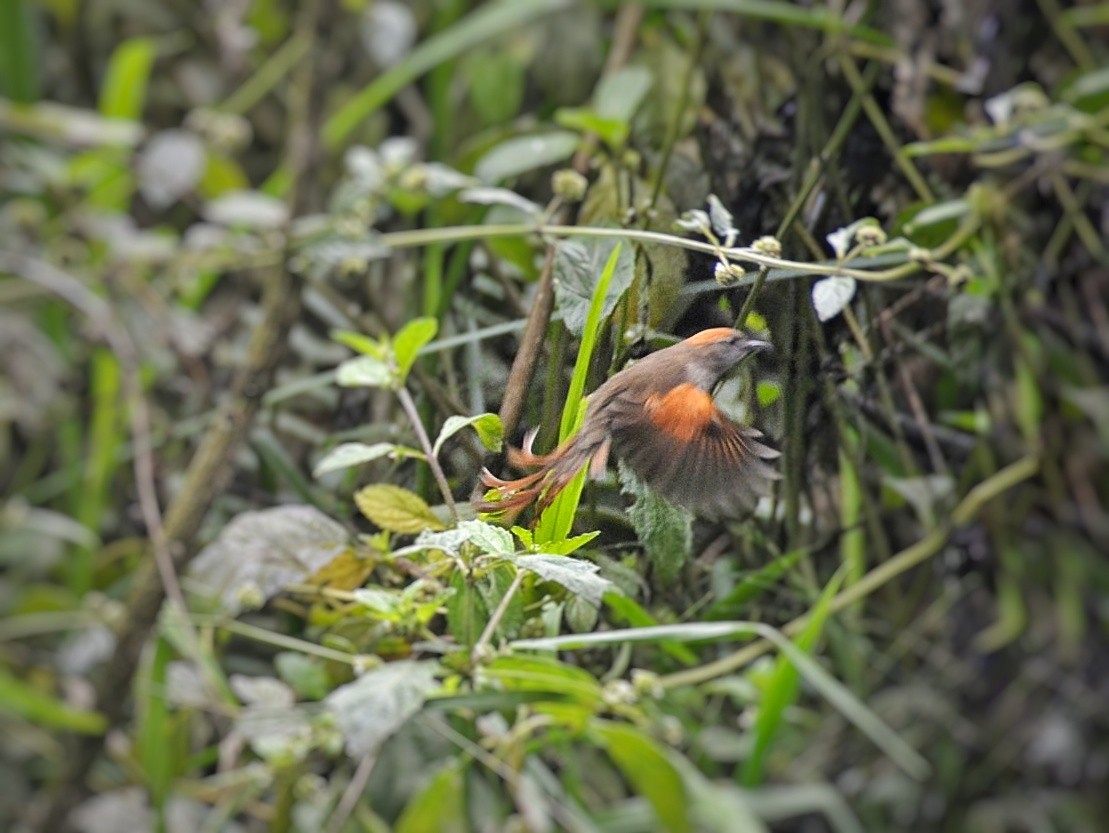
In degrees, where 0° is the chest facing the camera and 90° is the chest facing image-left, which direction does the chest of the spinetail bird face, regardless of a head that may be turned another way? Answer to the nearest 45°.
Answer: approximately 270°

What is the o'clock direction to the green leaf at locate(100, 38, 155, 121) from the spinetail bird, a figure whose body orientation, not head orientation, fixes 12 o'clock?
The green leaf is roughly at 8 o'clock from the spinetail bird.

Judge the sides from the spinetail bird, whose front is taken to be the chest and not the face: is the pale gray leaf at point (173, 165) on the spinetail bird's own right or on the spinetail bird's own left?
on the spinetail bird's own left
